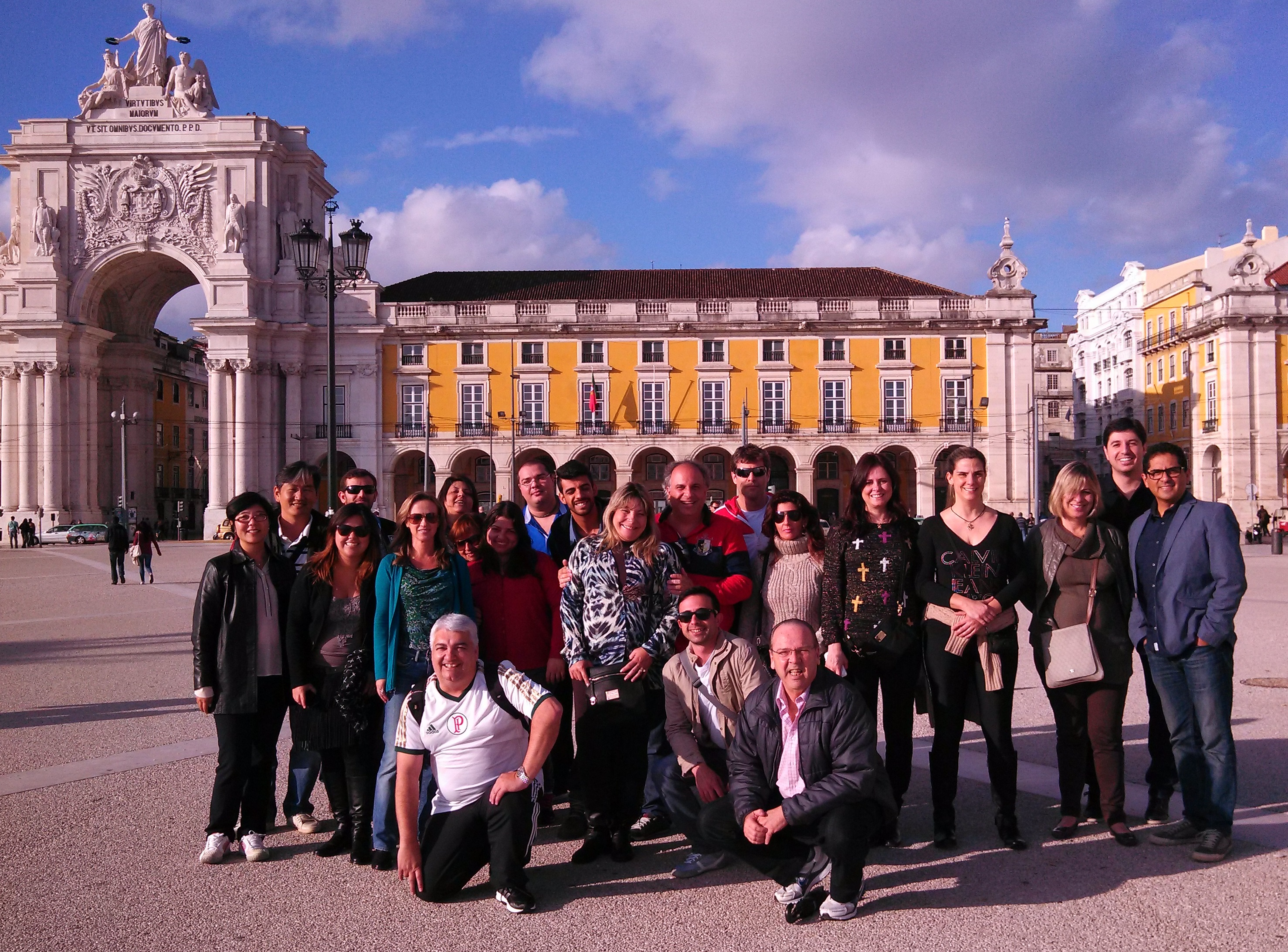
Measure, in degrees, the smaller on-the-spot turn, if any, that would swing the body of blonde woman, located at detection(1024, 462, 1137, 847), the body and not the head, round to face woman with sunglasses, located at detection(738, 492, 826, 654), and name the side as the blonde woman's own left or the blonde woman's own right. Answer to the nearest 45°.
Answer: approximately 90° to the blonde woman's own right

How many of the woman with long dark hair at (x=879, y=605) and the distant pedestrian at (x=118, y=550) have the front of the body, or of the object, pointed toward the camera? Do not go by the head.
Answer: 1

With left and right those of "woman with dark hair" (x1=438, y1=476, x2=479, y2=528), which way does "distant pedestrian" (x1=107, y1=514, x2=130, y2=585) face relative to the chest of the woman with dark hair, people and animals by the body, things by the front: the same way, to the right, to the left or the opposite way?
the opposite way

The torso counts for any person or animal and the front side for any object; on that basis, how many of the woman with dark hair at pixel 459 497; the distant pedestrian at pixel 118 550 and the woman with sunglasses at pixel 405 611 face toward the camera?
2

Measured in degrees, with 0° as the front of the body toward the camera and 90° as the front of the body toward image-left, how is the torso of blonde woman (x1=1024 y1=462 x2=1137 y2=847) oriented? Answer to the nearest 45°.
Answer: approximately 0°

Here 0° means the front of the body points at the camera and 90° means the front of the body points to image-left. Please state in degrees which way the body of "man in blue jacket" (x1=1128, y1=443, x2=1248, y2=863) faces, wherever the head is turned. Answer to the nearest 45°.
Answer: approximately 45°

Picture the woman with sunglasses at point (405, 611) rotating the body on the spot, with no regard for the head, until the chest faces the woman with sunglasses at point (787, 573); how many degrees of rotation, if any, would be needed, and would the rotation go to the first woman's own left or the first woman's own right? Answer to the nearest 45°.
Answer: approximately 90° to the first woman's own left

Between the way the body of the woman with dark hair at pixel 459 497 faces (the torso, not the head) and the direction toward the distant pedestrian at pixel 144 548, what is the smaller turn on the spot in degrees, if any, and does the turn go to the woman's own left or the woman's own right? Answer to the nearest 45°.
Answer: approximately 180°
